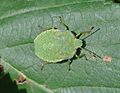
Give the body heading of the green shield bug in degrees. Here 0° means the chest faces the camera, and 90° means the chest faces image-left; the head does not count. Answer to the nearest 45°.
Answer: approximately 270°
